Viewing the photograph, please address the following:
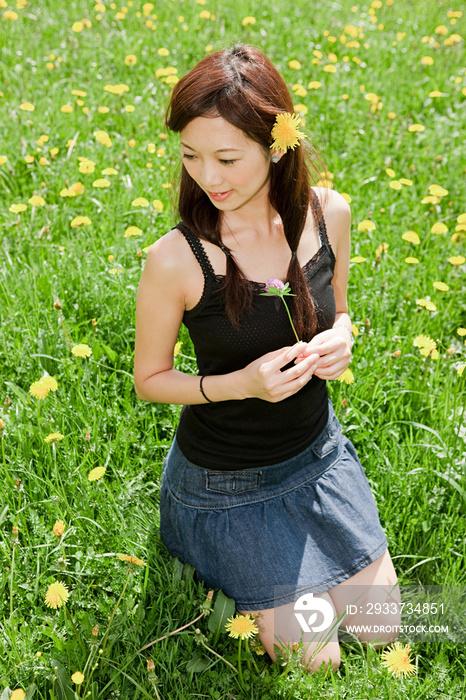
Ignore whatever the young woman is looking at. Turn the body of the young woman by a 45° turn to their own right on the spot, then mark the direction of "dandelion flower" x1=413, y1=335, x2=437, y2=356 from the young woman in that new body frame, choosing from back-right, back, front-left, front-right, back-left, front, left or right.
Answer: back-left

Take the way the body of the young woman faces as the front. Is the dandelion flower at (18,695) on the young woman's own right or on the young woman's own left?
on the young woman's own right

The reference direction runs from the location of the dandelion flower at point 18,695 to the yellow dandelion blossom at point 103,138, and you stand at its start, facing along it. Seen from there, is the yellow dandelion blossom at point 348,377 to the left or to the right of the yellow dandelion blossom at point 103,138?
right

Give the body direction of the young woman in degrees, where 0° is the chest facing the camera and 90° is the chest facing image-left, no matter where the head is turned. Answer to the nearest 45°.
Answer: approximately 315°

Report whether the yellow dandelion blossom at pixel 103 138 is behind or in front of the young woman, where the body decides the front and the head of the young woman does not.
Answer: behind

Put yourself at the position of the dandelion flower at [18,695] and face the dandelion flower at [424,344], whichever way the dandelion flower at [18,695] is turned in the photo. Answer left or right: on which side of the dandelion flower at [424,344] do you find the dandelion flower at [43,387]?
left
